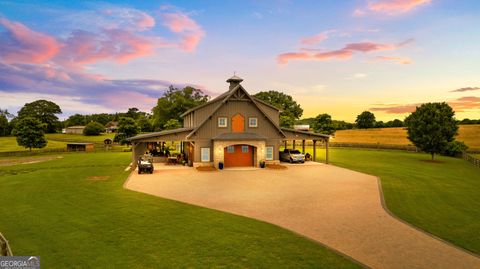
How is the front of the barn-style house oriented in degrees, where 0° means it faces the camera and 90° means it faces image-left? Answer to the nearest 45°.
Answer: approximately 0°

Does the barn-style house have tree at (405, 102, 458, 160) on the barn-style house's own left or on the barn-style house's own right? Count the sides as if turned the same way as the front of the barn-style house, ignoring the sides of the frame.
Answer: on the barn-style house's own left

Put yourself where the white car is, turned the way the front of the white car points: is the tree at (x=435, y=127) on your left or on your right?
on your left

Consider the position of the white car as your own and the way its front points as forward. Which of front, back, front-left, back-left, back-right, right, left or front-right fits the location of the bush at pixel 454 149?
left

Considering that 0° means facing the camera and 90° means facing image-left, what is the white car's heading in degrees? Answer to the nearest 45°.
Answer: approximately 315°
